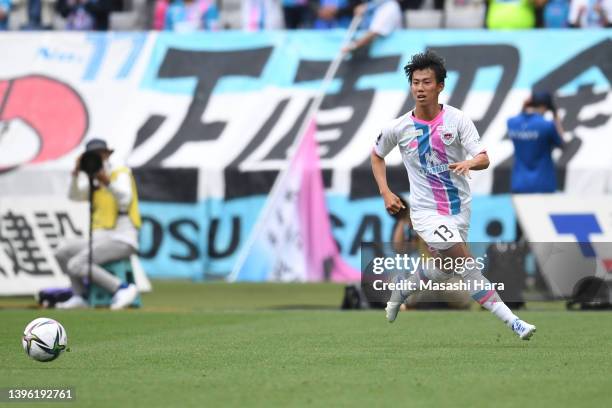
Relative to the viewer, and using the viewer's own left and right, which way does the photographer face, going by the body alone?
facing the viewer and to the left of the viewer

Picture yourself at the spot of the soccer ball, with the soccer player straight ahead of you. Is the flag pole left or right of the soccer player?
left

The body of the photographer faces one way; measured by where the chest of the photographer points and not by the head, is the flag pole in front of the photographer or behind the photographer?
behind

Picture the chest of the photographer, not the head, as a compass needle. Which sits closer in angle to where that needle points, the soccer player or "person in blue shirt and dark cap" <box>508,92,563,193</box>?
the soccer player

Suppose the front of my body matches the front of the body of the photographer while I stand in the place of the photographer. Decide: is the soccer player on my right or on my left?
on my left

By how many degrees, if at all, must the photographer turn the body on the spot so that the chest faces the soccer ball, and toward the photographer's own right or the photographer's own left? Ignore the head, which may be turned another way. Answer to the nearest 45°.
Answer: approximately 45° to the photographer's own left

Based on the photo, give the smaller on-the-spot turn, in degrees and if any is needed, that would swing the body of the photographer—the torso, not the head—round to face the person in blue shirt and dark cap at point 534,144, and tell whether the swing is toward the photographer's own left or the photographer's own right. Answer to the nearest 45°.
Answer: approximately 135° to the photographer's own left

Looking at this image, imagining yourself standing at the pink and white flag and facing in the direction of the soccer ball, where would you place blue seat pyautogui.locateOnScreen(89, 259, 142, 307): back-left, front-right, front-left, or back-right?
front-right

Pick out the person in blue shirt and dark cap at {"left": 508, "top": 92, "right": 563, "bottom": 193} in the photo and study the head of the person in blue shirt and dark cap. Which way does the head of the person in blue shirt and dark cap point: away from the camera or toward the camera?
away from the camera
